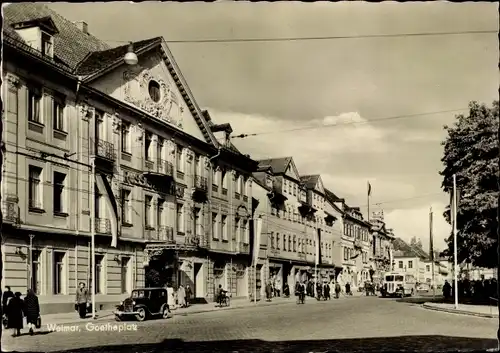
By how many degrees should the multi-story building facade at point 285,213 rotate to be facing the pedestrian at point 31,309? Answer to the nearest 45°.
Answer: approximately 45° to its right

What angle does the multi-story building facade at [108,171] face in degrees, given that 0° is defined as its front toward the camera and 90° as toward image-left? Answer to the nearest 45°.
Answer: approximately 315°

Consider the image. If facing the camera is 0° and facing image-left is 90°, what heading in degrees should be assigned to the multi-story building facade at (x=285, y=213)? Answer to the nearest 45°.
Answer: approximately 315°

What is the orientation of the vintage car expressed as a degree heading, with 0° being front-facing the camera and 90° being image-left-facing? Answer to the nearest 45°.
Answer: approximately 45°

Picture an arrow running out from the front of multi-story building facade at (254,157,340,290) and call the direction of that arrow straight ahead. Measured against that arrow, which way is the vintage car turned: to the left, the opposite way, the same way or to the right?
to the right

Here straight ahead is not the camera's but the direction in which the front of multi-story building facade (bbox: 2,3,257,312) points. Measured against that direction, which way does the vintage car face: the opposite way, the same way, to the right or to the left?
to the right

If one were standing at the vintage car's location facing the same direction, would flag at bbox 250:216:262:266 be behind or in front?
behind
